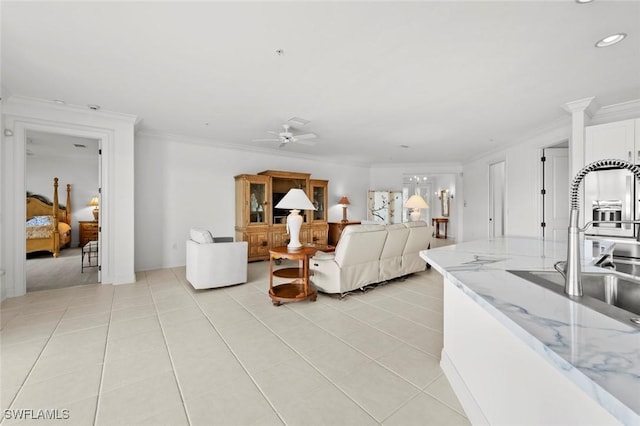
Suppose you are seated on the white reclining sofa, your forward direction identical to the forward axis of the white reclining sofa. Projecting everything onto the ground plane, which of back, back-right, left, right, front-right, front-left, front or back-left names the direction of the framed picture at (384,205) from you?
front-right

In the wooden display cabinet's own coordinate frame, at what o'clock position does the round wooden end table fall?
The round wooden end table is roughly at 1 o'clock from the wooden display cabinet.

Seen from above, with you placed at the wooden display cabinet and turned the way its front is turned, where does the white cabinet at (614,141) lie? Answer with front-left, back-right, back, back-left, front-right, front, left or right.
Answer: front

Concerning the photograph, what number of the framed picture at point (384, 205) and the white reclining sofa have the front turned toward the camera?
1

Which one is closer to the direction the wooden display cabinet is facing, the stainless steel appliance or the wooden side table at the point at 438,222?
the stainless steel appliance

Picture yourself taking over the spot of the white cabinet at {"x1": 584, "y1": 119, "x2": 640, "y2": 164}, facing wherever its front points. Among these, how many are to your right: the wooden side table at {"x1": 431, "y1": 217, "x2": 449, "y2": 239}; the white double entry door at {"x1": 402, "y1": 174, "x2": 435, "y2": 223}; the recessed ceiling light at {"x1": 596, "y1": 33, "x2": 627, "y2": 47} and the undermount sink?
2

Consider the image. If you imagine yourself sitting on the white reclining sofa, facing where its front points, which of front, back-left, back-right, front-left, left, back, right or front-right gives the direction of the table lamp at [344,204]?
front-right

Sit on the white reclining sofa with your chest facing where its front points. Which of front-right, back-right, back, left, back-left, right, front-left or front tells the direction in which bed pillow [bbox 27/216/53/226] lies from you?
front-left

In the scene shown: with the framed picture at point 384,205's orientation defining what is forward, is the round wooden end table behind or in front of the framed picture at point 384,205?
in front

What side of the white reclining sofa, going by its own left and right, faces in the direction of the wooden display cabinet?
front
